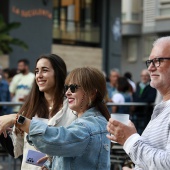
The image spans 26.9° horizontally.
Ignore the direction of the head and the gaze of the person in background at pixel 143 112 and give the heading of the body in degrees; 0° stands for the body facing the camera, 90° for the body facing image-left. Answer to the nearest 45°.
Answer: approximately 45°

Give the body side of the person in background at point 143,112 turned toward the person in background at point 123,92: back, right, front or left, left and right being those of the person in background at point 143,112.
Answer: right

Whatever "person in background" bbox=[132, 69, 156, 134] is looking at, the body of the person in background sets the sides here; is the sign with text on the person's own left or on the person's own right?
on the person's own right

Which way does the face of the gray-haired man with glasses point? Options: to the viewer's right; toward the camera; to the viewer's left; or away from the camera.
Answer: to the viewer's left

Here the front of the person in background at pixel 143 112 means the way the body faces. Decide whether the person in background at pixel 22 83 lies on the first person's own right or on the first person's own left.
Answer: on the first person's own right
